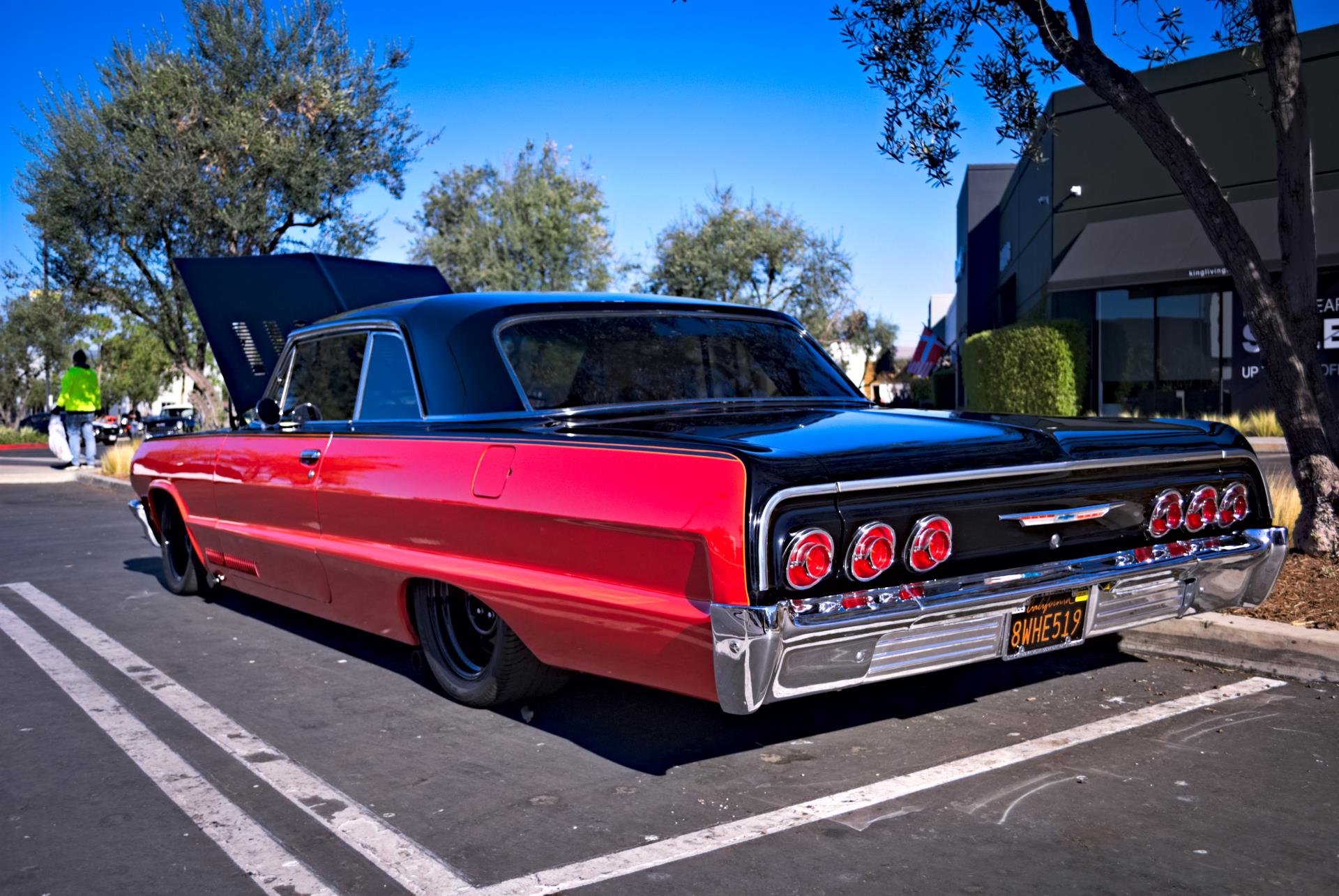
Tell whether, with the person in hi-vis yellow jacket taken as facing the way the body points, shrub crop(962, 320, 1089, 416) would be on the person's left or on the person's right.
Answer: on the person's right

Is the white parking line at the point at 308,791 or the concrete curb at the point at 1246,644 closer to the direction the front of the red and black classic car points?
the white parking line

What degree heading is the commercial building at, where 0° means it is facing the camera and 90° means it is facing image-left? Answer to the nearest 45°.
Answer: approximately 45°

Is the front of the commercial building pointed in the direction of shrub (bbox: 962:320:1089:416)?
yes

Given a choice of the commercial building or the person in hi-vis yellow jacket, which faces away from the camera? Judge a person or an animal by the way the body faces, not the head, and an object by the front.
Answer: the person in hi-vis yellow jacket

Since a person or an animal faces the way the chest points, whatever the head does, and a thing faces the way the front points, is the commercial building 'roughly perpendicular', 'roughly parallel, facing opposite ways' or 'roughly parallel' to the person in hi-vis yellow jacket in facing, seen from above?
roughly perpendicular

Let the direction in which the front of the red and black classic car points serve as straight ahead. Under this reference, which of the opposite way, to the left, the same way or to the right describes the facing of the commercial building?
to the left

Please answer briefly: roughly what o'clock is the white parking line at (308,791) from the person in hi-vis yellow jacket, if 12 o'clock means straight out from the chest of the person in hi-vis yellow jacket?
The white parking line is roughly at 6 o'clock from the person in hi-vis yellow jacket.

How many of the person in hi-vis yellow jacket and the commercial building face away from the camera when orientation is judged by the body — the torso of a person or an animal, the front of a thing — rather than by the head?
1

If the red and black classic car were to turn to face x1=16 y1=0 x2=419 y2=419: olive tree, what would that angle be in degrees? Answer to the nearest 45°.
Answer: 0° — it already faces it

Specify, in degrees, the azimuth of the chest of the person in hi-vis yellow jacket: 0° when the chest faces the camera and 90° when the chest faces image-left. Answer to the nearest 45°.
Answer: approximately 180°

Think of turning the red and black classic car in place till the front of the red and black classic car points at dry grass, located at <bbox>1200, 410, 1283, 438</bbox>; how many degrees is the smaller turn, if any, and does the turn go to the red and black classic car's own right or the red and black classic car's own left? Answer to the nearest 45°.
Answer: approximately 90° to the red and black classic car's own right
